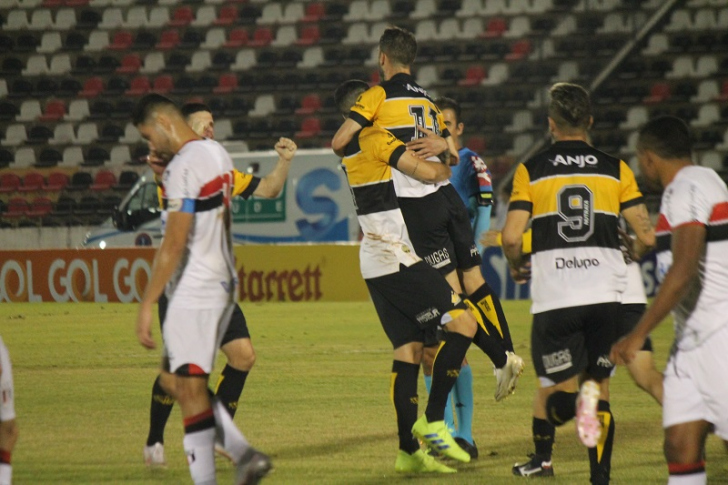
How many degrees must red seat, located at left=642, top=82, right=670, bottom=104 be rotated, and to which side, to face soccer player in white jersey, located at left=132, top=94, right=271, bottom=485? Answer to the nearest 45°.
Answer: approximately 45° to its left

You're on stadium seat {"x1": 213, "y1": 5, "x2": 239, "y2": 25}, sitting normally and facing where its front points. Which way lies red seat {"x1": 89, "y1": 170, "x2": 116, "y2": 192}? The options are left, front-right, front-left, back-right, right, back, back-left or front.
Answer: front

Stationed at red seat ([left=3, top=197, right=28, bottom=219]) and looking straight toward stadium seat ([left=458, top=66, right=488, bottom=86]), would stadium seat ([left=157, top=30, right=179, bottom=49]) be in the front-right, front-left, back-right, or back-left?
front-left

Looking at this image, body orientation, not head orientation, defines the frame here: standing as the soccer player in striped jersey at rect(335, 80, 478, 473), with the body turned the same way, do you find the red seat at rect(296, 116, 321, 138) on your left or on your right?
on your left

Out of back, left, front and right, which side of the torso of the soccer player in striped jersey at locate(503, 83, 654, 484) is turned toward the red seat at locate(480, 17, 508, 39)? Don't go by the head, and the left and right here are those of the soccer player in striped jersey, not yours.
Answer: front

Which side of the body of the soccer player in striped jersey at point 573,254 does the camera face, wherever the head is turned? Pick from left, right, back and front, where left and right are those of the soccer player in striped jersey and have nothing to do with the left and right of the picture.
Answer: back

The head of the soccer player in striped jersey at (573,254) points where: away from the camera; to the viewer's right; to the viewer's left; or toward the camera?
away from the camera

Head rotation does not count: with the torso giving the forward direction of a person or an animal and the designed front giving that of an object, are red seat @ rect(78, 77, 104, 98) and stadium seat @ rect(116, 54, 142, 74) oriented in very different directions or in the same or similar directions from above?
same or similar directions

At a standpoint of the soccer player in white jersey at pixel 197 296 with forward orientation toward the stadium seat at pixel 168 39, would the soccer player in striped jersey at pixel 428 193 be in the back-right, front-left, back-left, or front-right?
front-right

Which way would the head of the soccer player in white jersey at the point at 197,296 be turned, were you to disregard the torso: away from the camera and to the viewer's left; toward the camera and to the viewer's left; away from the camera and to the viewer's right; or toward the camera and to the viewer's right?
toward the camera and to the viewer's left

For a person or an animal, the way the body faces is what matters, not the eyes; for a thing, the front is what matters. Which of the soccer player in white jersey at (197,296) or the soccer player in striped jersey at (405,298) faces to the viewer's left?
the soccer player in white jersey

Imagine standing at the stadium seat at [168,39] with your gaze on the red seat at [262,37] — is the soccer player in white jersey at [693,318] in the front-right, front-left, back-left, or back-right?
front-right

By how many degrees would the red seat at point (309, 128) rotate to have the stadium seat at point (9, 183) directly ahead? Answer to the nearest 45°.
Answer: approximately 45° to its right

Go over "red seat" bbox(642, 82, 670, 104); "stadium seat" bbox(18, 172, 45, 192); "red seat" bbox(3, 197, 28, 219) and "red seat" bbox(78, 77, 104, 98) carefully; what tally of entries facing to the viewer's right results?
0
